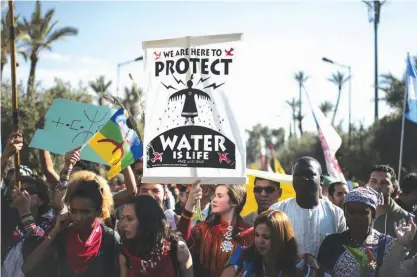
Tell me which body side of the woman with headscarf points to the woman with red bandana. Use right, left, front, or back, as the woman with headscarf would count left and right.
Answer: right

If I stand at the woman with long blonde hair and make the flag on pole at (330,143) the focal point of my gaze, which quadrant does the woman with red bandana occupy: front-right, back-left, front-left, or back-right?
back-left

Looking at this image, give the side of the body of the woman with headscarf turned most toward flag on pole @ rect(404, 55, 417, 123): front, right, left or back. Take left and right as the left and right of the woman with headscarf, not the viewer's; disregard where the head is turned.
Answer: back

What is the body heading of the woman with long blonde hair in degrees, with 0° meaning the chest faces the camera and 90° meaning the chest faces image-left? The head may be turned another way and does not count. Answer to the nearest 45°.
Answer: approximately 45°

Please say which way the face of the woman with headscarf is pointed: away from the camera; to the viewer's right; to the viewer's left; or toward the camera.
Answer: toward the camera

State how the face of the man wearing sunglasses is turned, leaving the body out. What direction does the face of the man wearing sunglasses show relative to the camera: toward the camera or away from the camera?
toward the camera

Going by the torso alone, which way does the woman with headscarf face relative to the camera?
toward the camera

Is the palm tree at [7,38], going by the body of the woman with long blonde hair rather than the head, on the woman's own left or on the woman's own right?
on the woman's own right

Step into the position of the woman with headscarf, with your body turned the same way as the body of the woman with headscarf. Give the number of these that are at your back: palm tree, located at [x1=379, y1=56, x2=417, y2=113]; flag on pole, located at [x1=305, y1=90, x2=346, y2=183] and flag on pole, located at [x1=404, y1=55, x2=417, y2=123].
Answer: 3

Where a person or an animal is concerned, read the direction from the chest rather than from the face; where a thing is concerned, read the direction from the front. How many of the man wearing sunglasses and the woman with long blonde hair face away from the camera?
0

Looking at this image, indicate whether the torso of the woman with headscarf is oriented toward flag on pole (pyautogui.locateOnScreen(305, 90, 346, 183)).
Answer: no

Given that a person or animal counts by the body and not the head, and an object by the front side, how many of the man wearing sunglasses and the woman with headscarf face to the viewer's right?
0

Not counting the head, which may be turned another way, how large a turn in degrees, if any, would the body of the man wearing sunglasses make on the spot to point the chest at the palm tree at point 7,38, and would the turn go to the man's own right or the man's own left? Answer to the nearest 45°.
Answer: approximately 90° to the man's own right

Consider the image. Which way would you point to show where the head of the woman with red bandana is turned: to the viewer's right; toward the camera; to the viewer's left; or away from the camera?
toward the camera

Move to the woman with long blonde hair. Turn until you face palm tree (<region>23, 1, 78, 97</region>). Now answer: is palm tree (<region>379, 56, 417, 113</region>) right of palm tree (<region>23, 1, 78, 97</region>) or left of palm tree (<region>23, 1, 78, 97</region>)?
right

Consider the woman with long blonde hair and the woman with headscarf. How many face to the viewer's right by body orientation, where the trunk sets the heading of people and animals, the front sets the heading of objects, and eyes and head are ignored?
0

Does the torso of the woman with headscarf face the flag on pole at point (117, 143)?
no
